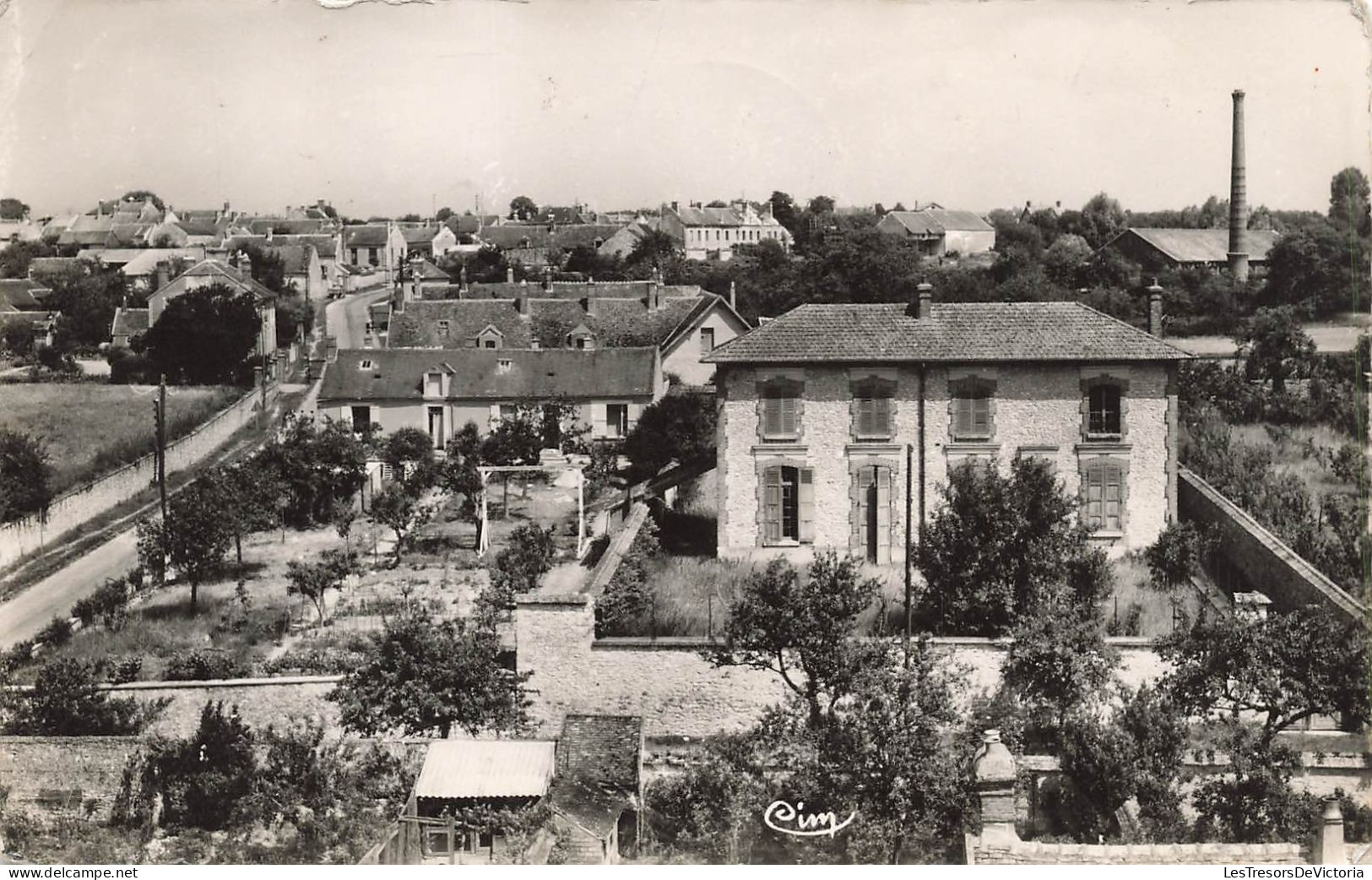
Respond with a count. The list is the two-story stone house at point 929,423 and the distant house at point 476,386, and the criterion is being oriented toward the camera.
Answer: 2

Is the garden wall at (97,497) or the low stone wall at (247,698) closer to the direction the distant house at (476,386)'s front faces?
the low stone wall

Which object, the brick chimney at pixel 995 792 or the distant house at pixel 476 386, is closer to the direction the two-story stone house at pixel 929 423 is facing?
the brick chimney

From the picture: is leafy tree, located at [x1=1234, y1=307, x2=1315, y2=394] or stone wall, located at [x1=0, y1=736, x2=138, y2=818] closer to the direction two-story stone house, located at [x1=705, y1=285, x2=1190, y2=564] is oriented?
the stone wall

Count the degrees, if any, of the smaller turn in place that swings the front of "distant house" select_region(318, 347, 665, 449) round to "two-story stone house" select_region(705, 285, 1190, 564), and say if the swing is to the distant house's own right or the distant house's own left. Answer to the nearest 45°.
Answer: approximately 45° to the distant house's own left

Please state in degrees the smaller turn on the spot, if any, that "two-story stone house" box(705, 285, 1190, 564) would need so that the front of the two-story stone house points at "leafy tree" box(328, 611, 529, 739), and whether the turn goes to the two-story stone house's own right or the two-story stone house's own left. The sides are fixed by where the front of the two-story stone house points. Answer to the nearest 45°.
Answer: approximately 45° to the two-story stone house's own right

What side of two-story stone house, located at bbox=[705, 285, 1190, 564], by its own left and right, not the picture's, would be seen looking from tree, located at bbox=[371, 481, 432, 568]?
right

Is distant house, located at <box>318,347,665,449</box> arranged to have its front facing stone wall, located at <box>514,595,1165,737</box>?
yes

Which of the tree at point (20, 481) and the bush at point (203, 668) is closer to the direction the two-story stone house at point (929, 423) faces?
the bush

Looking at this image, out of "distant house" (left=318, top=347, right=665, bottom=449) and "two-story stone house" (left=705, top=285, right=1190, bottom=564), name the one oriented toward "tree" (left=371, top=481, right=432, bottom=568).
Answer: the distant house

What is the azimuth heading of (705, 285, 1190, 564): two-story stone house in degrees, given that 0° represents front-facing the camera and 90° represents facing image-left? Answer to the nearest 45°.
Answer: approximately 0°

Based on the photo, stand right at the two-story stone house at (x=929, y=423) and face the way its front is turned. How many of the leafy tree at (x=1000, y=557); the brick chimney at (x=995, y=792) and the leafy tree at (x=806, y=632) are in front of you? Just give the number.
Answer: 3
